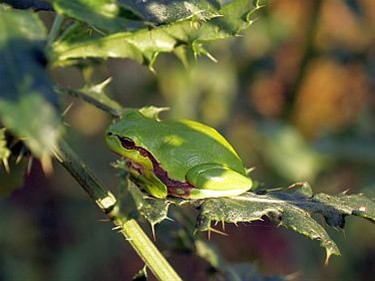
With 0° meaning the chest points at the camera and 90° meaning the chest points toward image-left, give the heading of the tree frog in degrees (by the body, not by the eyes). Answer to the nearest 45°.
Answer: approximately 90°
